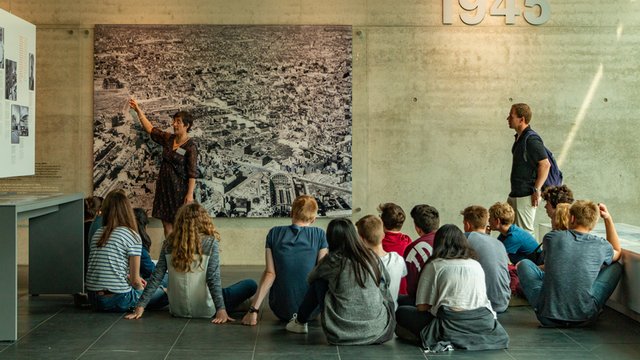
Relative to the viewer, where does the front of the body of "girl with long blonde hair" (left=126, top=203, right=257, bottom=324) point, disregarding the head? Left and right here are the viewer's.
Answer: facing away from the viewer

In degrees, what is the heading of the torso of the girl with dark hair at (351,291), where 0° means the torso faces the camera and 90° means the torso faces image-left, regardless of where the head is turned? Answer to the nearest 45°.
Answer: approximately 135°

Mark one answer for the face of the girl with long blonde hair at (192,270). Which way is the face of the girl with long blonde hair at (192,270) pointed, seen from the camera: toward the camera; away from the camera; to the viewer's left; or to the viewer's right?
away from the camera

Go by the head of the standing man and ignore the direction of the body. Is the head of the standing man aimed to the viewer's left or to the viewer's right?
to the viewer's left

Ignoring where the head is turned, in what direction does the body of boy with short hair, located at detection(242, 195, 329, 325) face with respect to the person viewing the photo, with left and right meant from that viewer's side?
facing away from the viewer

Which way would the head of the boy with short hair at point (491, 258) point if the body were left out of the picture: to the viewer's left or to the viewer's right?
to the viewer's left

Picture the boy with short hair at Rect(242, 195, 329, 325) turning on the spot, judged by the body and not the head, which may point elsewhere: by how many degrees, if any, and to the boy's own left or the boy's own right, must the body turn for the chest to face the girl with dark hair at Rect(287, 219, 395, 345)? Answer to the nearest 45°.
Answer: approximately 135° to the boy's own right

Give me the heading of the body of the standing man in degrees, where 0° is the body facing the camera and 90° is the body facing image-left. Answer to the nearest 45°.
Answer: approximately 90°

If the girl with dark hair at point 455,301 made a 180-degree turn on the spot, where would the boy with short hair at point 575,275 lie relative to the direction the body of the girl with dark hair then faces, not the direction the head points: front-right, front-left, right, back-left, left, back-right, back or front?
left
